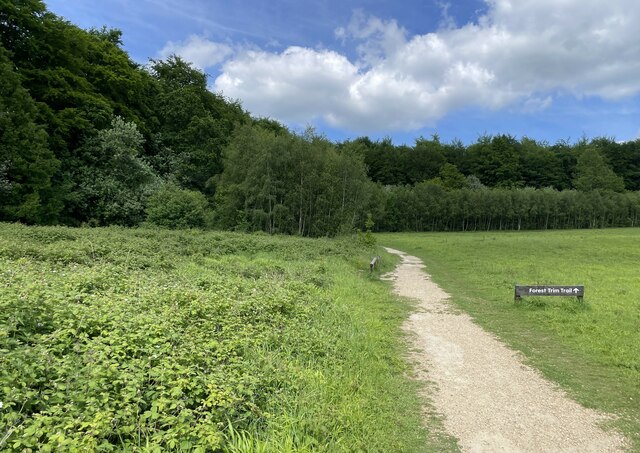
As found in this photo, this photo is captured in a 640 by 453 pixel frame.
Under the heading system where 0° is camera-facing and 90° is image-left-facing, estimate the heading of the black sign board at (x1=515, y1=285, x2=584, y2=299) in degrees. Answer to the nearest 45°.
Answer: approximately 0°

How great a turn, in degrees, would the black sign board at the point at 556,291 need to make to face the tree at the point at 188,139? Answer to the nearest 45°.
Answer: approximately 135° to its right

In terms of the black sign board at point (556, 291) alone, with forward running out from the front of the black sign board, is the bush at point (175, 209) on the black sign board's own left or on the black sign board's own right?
on the black sign board's own right

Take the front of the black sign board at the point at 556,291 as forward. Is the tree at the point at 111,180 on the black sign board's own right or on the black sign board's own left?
on the black sign board's own right
